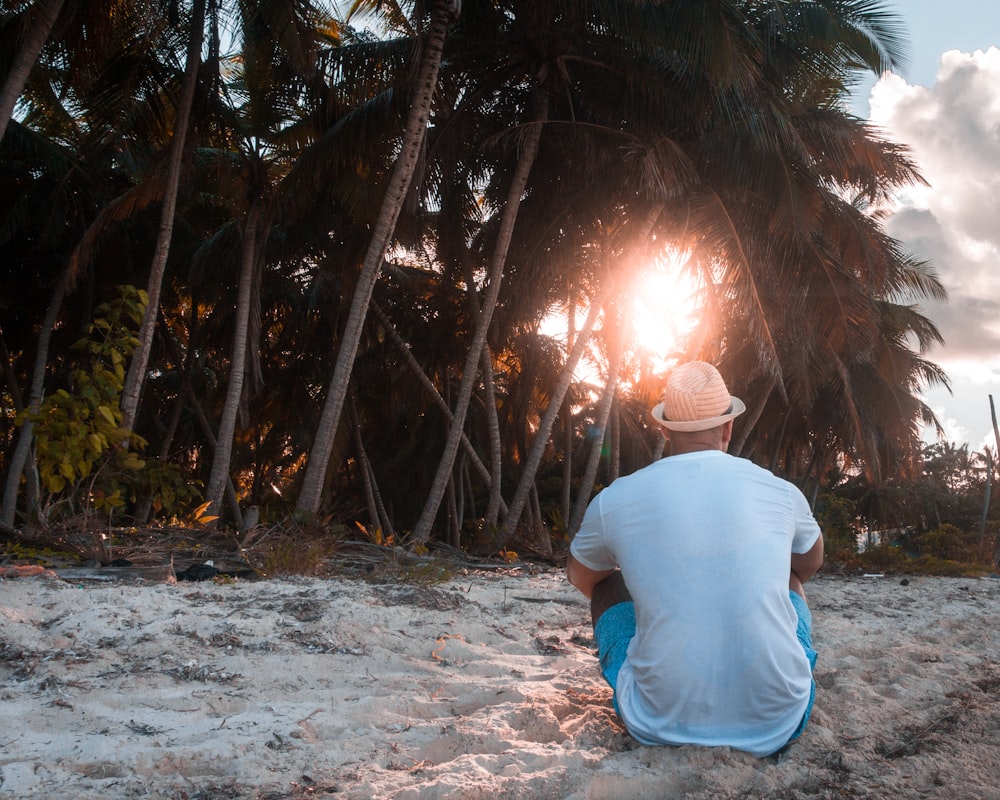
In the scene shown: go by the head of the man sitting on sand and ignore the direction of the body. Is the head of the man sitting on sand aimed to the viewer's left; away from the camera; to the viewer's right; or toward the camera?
away from the camera

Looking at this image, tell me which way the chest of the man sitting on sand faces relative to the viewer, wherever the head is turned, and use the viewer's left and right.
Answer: facing away from the viewer
